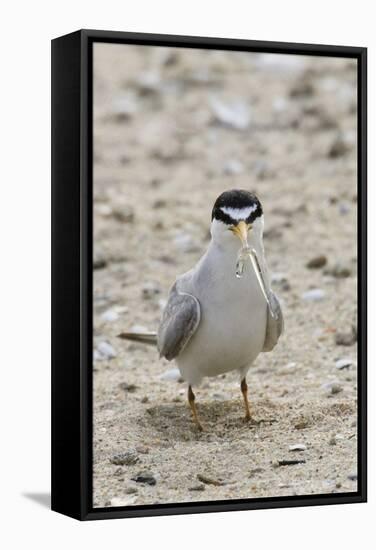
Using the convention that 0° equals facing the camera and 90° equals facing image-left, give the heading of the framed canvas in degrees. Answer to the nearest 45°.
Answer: approximately 315°
